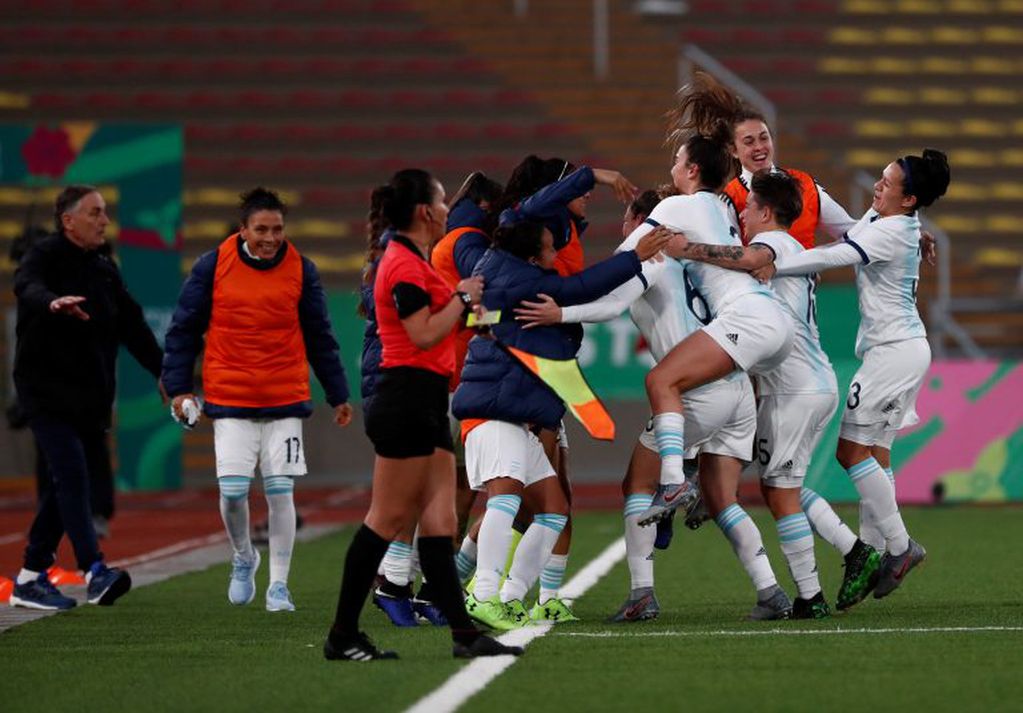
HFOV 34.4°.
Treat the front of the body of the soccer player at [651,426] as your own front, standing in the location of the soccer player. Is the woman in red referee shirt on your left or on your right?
on your left

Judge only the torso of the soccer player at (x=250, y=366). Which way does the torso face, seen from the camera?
toward the camera

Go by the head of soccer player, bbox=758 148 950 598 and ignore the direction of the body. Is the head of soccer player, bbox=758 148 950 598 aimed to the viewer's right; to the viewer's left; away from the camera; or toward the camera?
to the viewer's left

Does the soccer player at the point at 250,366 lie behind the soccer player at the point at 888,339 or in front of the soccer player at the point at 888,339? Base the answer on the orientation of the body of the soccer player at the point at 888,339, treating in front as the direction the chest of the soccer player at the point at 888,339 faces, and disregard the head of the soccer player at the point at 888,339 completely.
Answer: in front

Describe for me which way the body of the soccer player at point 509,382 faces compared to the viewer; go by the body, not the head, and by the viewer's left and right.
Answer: facing to the right of the viewer

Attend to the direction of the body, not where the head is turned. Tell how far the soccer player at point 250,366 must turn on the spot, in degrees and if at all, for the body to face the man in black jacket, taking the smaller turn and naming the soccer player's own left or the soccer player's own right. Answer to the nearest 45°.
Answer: approximately 135° to the soccer player's own right

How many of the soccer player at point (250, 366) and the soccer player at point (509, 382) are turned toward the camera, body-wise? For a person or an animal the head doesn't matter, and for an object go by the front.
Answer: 1

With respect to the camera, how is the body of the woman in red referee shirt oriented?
to the viewer's right

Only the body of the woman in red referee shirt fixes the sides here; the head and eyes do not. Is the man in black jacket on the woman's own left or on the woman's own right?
on the woman's own left

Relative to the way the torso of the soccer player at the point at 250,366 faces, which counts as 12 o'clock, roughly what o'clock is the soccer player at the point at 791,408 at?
the soccer player at the point at 791,408 is roughly at 10 o'clock from the soccer player at the point at 250,366.

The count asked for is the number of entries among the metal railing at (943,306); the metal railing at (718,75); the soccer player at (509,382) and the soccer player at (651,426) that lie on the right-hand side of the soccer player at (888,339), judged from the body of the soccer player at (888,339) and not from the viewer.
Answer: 2

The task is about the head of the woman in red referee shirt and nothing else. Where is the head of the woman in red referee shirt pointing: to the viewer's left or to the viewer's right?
to the viewer's right

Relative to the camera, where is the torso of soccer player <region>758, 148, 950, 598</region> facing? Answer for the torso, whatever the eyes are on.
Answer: to the viewer's left
